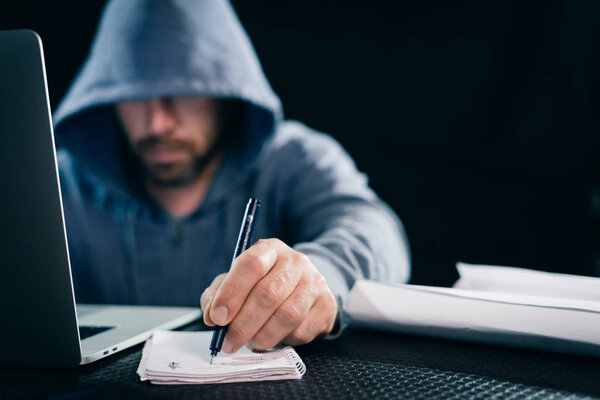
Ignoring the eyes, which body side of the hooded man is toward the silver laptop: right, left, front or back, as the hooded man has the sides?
front

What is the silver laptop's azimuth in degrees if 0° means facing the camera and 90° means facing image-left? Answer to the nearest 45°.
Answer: approximately 225°

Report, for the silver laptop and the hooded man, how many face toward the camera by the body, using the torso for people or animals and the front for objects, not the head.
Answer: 1

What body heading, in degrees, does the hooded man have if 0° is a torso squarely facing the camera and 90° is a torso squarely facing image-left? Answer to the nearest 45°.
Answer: approximately 0°

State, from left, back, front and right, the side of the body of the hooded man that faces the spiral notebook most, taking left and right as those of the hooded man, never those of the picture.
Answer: front

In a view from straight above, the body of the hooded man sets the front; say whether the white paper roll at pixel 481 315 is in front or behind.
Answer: in front
